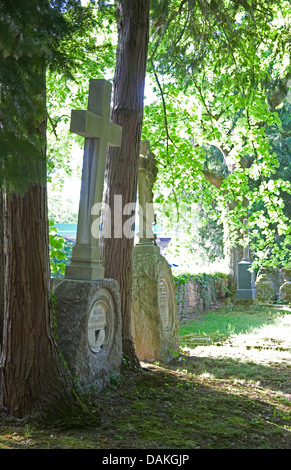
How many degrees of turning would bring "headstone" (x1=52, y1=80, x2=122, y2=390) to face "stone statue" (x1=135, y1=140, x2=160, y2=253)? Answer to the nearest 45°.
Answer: approximately 135° to its left

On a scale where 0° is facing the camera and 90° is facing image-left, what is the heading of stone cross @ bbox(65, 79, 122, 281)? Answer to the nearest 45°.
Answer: approximately 315°

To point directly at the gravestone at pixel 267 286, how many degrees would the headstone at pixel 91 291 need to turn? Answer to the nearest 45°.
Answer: approximately 90° to its left

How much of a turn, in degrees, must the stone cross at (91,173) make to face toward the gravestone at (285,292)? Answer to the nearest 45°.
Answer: approximately 90° to its left

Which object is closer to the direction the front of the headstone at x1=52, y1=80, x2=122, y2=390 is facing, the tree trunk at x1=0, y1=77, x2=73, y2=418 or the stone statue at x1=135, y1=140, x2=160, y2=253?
the tree trunk

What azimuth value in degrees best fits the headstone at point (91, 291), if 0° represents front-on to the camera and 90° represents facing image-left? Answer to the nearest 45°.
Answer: approximately 315°

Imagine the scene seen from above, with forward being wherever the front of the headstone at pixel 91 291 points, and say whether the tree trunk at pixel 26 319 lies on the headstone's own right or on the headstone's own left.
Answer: on the headstone's own right

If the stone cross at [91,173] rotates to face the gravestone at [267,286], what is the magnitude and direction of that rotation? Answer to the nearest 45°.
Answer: approximately 90° to its left

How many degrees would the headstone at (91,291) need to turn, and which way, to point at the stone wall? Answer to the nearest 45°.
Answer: approximately 135° to its left

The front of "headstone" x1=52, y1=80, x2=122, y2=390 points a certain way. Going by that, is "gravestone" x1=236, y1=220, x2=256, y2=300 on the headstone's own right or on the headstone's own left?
on the headstone's own left

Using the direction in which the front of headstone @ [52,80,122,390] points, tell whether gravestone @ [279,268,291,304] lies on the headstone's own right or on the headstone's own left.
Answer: on the headstone's own left

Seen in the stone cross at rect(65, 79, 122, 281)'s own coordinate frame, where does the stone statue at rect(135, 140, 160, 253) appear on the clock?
The stone statue is roughly at 8 o'clock from the stone cross.
